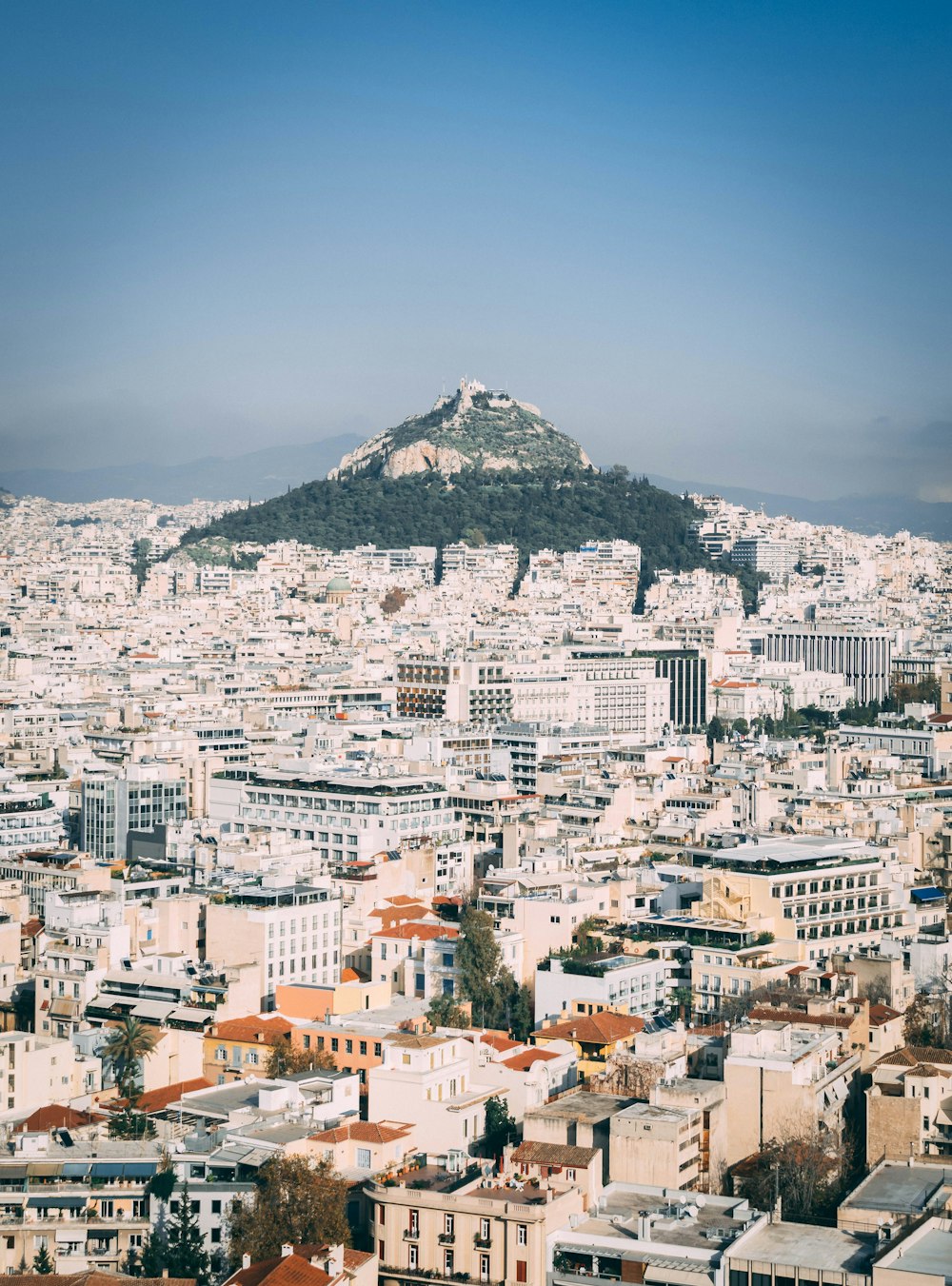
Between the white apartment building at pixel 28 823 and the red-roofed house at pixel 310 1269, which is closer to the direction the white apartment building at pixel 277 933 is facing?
the red-roofed house

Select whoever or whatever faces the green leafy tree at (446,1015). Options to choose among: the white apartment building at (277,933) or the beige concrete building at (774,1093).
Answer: the white apartment building

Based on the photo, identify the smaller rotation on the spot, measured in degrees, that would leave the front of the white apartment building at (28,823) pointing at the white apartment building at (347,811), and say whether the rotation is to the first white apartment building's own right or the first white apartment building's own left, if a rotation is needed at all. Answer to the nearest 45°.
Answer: approximately 45° to the first white apartment building's own left

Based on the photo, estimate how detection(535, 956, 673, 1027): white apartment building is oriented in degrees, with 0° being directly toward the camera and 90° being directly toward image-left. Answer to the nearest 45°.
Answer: approximately 315°

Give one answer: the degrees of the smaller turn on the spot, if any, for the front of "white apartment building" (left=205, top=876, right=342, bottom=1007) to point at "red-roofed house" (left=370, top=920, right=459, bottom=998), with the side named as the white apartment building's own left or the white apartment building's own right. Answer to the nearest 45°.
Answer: approximately 45° to the white apartment building's own left

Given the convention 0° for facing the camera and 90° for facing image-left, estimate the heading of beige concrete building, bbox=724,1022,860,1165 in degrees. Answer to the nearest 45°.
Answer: approximately 315°

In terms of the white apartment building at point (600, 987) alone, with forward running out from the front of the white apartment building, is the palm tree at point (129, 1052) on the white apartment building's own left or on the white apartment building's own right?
on the white apartment building's own right

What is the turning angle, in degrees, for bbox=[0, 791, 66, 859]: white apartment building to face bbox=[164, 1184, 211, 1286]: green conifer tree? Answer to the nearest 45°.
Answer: approximately 45° to its right

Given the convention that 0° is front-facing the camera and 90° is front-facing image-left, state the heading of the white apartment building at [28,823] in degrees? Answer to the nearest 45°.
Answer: approximately 315°

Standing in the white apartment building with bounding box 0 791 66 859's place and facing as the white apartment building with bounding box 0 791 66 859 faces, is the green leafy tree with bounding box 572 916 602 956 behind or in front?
in front

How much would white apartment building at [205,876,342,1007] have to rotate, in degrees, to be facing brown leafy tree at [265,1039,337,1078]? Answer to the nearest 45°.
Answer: approximately 45° to its right
